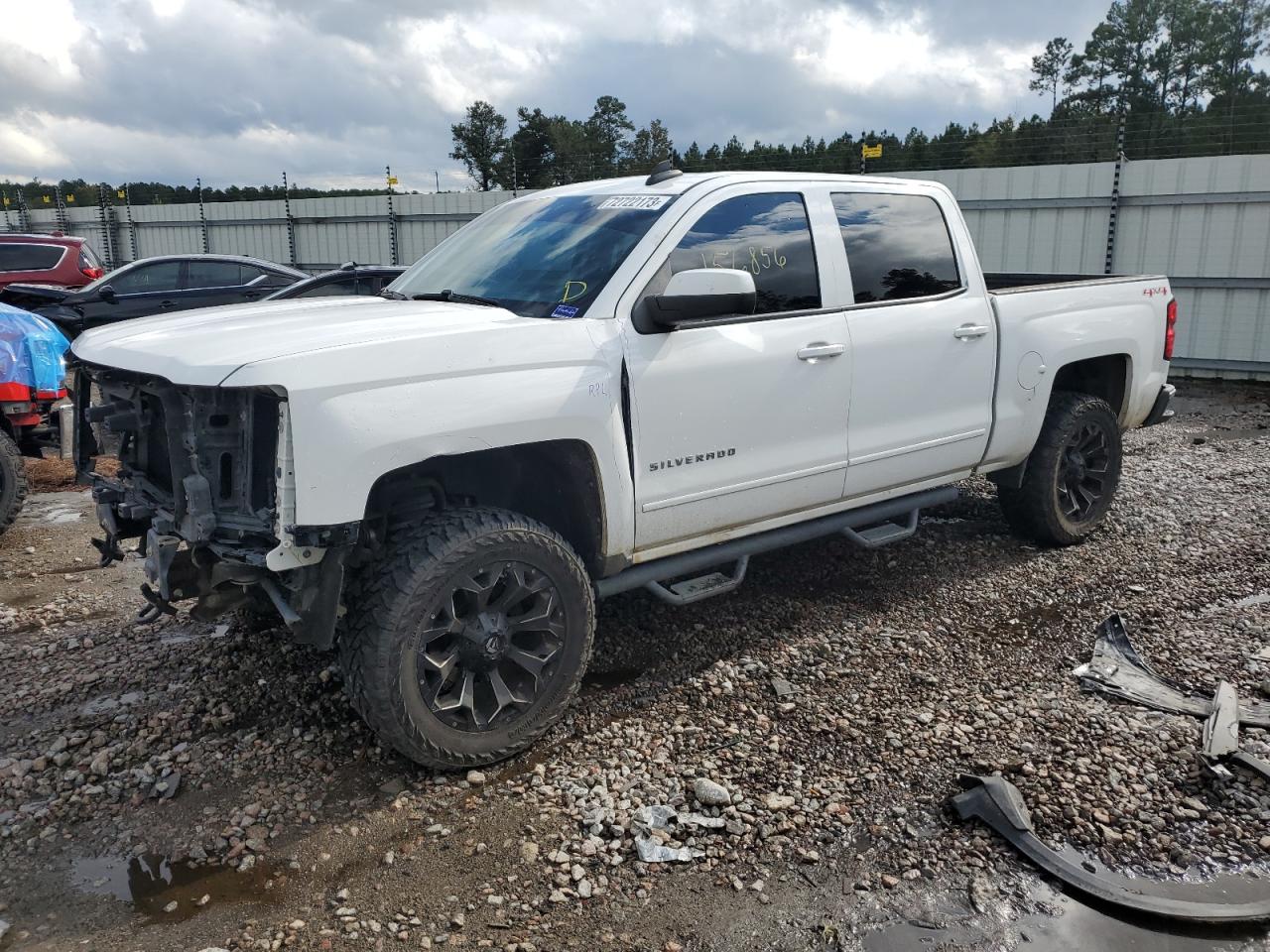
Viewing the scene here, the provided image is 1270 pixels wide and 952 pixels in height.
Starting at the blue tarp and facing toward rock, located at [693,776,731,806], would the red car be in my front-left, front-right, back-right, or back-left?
back-left

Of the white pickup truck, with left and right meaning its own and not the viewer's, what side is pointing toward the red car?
right

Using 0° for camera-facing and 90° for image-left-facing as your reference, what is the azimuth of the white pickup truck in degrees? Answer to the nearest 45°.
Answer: approximately 45°

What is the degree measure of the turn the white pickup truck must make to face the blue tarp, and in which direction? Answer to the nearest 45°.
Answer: approximately 90° to its right

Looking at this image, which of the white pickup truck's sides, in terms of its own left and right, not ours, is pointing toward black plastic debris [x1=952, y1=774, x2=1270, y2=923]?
left
